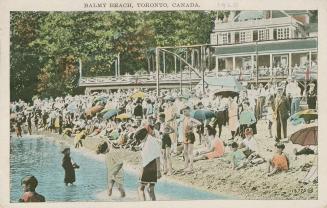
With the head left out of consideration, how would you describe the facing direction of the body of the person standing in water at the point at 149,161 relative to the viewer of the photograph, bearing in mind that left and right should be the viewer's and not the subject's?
facing to the left of the viewer

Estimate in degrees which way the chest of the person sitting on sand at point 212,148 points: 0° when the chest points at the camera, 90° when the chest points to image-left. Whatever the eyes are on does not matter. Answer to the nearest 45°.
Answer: approximately 90°

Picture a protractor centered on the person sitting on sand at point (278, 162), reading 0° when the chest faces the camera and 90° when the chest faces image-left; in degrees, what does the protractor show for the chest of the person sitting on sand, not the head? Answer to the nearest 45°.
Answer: approximately 45°

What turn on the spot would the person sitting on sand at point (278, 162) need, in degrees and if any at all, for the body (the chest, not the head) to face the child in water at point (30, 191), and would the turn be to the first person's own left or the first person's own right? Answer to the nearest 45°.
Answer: approximately 45° to the first person's own right

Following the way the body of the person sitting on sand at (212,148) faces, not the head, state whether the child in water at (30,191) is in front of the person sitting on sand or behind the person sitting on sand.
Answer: in front
